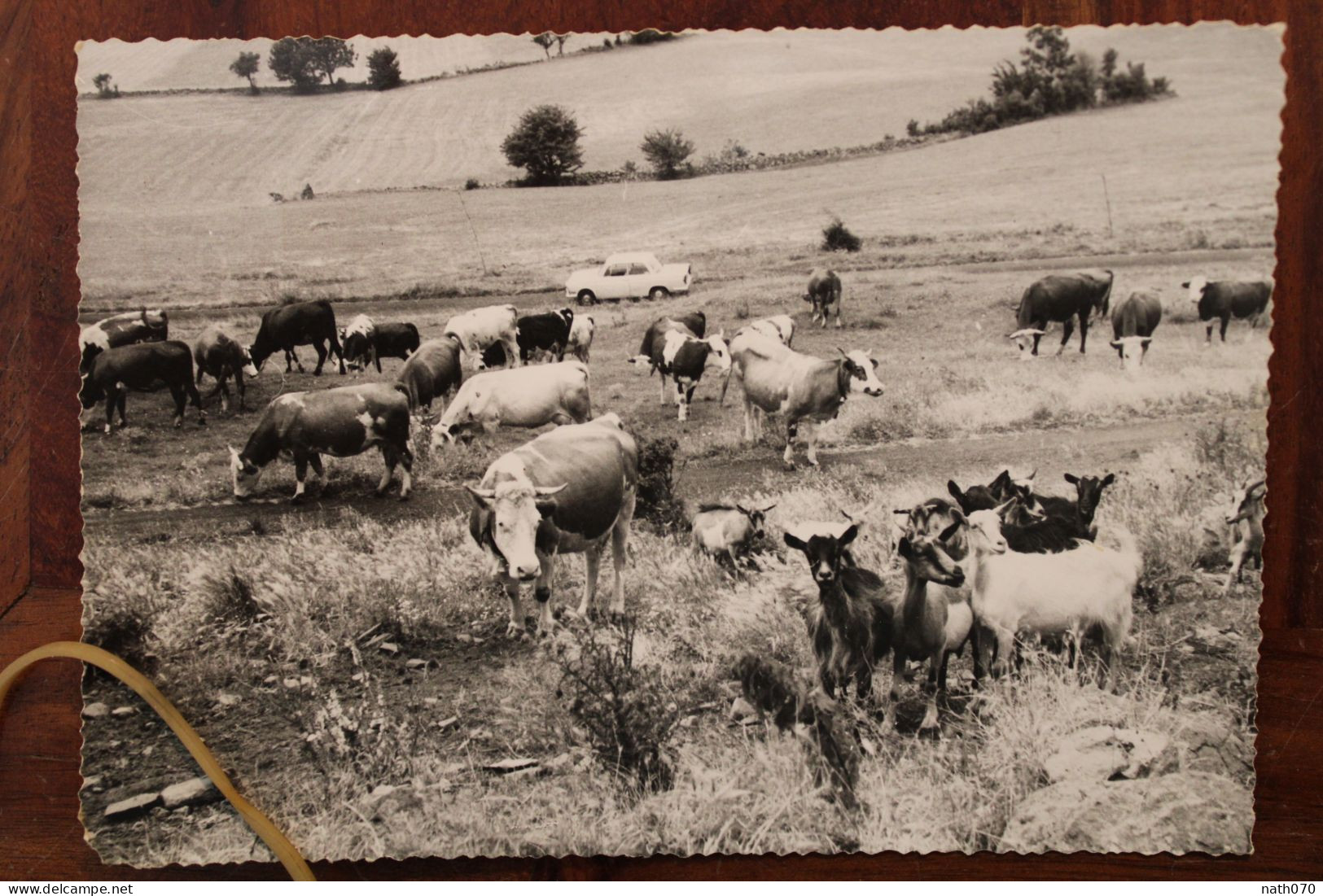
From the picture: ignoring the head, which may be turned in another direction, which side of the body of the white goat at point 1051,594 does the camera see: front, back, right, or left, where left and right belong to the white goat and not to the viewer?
left

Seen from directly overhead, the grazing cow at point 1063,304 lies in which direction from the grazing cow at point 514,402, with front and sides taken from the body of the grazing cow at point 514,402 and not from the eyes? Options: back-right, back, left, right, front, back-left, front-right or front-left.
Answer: back

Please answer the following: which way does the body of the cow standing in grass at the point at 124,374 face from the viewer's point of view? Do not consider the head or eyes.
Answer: to the viewer's left

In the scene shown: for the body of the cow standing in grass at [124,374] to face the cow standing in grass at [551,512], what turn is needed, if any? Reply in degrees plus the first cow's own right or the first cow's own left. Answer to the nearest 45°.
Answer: approximately 135° to the first cow's own left

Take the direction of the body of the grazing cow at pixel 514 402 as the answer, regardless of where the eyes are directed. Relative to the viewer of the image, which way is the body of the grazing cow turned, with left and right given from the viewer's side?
facing to the left of the viewer
